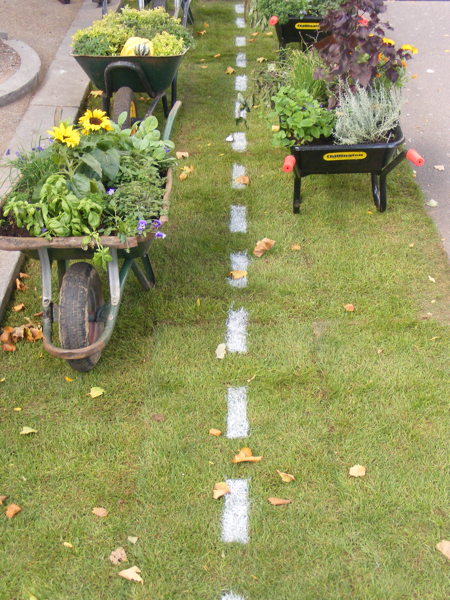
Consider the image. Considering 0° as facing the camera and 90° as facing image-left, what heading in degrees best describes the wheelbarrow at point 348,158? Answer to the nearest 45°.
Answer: approximately 180°

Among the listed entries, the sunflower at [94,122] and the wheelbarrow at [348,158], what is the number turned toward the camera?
1

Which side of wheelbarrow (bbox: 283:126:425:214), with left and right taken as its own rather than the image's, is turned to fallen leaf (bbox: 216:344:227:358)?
back

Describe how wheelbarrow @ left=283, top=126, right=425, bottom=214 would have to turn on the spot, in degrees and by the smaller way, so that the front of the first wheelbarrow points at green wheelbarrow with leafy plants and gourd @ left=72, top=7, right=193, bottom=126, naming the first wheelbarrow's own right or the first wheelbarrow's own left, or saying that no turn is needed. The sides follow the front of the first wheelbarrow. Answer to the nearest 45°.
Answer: approximately 45° to the first wheelbarrow's own left

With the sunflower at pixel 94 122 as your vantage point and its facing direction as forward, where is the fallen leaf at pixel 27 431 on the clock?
The fallen leaf is roughly at 1 o'clock from the sunflower.

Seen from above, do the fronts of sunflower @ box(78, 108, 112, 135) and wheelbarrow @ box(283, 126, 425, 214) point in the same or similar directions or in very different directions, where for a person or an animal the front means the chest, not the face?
very different directions

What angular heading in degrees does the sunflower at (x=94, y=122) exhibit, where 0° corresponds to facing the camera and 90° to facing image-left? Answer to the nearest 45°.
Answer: approximately 0°

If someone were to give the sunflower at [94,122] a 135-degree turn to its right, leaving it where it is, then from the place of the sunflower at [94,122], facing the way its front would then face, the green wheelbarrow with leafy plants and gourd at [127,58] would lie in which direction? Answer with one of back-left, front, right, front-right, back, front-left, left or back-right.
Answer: front-right
